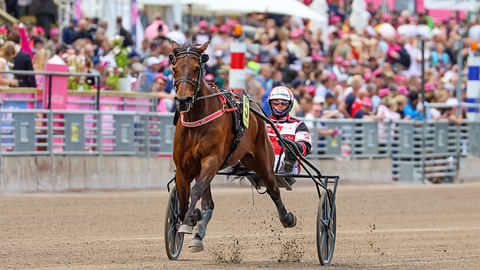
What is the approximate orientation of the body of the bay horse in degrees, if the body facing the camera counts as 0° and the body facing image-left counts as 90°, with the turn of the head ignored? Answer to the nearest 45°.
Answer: approximately 45°

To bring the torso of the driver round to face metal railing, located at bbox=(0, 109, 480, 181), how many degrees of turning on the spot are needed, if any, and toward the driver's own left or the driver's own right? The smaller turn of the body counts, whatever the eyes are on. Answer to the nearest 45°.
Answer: approximately 180°

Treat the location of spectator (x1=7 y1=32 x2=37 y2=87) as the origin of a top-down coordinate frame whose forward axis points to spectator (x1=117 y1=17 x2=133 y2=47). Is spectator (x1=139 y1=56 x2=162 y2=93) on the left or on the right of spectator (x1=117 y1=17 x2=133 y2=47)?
right

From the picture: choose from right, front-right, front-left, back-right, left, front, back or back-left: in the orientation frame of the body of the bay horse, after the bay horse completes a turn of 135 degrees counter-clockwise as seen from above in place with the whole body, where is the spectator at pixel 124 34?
left

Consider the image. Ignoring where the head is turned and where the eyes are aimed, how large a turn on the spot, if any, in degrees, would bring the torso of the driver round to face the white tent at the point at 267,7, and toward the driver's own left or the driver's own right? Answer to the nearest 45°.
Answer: approximately 180°

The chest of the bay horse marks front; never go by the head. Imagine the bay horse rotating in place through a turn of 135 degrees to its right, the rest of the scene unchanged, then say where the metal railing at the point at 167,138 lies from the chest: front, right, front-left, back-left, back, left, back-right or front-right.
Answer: front

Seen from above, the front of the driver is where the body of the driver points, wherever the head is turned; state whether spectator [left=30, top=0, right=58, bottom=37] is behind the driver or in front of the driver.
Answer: behind
